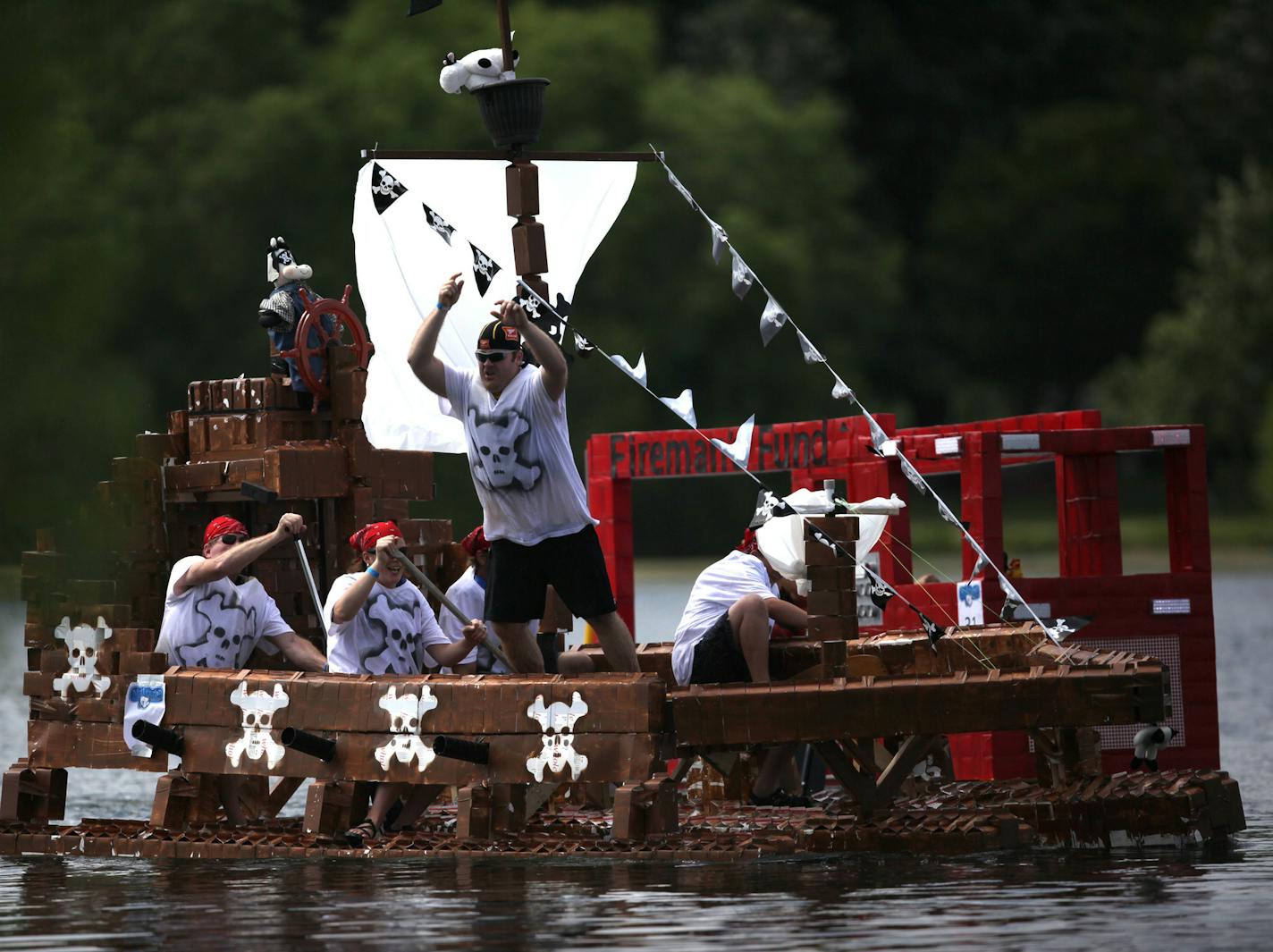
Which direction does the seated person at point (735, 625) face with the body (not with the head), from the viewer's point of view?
to the viewer's right

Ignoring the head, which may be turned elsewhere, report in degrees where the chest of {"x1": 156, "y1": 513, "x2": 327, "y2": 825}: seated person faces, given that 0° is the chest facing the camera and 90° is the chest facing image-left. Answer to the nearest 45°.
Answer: approximately 315°

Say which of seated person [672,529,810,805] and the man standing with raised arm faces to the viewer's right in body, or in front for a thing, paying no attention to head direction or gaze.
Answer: the seated person

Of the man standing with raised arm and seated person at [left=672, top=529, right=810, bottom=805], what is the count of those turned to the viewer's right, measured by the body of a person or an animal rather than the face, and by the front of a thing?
1

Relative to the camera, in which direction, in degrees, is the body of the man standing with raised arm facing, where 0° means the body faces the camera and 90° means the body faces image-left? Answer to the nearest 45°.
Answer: approximately 45°

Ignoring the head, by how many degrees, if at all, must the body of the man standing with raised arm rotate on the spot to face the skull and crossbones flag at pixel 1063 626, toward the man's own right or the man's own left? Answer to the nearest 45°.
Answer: approximately 135° to the man's own left

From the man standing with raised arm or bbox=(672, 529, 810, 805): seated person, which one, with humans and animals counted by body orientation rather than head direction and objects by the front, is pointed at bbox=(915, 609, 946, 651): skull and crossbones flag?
the seated person

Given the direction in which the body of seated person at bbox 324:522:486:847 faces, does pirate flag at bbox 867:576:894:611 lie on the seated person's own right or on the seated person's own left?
on the seated person's own left
